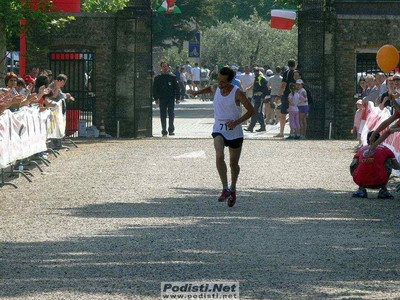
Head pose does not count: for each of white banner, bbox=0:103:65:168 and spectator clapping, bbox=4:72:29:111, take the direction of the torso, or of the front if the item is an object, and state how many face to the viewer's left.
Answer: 0

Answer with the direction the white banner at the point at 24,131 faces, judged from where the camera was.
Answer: facing the viewer and to the right of the viewer

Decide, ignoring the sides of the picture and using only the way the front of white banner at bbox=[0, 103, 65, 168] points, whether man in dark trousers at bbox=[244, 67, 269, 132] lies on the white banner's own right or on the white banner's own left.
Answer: on the white banner's own left

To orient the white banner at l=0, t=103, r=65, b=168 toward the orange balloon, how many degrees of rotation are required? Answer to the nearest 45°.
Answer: approximately 45° to its left

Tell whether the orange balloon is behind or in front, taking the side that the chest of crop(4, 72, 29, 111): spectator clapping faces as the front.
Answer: in front

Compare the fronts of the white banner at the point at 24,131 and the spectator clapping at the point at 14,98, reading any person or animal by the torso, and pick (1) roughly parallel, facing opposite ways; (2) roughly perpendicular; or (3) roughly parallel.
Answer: roughly parallel

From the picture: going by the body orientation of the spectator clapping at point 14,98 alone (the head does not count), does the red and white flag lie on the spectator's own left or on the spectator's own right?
on the spectator's own left

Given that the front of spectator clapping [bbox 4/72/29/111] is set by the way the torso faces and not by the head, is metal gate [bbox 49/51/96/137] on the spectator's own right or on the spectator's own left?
on the spectator's own left

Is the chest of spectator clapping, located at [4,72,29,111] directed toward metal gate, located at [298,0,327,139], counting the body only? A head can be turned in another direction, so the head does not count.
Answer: no
